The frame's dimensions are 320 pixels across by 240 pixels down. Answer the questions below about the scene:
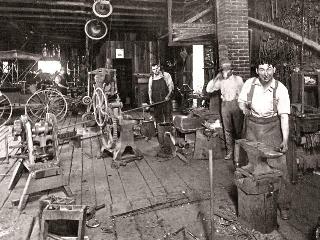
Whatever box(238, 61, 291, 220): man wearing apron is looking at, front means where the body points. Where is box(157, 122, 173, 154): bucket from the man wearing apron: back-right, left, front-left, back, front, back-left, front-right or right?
back-right

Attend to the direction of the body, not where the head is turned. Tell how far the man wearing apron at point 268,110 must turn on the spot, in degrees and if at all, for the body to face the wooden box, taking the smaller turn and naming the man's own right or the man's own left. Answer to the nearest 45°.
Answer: approximately 45° to the man's own right

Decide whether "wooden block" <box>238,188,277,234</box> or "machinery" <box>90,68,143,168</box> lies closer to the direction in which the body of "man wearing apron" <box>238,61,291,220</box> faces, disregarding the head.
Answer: the wooden block

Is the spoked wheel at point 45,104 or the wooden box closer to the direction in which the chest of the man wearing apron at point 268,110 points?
the wooden box

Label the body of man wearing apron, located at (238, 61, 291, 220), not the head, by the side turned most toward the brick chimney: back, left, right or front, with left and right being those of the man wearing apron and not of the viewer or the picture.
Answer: back

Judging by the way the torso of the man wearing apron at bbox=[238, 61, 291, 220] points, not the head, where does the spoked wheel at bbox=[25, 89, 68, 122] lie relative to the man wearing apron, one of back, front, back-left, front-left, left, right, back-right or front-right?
back-right
